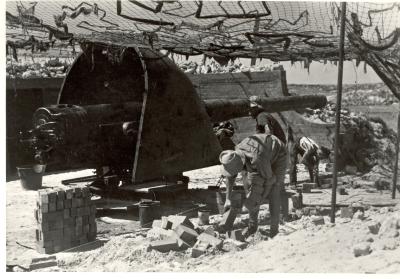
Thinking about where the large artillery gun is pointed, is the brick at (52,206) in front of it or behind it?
behind

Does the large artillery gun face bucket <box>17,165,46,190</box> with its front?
no

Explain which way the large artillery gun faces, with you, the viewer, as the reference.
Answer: facing away from the viewer and to the right of the viewer

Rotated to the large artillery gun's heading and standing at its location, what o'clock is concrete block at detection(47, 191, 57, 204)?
The concrete block is roughly at 5 o'clock from the large artillery gun.

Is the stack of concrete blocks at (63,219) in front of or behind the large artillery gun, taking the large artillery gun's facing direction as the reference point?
behind

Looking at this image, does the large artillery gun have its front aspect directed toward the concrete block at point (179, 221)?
no

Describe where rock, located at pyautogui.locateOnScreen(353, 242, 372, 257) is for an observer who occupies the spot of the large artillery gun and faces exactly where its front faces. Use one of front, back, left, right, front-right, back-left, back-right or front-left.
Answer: right

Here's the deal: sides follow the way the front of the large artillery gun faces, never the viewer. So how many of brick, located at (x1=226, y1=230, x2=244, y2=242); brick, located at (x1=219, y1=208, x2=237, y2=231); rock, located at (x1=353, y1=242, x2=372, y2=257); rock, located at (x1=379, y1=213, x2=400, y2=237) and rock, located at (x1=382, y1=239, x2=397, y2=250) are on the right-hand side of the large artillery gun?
5

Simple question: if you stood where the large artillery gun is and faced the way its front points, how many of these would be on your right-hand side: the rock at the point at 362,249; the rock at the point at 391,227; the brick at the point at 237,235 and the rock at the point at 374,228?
4

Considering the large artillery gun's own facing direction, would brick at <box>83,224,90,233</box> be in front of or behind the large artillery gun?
behind

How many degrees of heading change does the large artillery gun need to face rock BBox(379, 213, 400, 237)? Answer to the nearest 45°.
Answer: approximately 90° to its right

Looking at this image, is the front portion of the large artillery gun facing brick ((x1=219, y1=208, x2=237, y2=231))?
no

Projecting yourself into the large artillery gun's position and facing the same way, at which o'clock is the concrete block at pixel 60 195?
The concrete block is roughly at 5 o'clock from the large artillery gun.

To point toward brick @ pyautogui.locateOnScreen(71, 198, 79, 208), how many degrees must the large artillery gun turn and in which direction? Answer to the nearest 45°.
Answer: approximately 135° to its right

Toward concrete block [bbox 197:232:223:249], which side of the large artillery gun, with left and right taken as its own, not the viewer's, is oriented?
right

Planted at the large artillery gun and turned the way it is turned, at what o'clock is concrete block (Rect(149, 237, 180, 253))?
The concrete block is roughly at 4 o'clock from the large artillery gun.

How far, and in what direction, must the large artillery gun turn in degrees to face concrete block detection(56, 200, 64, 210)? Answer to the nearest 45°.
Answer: approximately 135° to its right

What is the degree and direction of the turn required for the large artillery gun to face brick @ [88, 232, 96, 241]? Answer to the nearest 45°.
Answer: approximately 135° to its right
